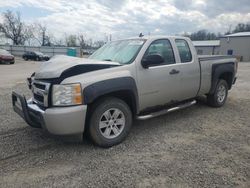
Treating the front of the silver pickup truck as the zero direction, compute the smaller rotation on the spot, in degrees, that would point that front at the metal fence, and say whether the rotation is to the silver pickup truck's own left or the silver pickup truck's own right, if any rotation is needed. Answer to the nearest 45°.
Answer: approximately 135° to the silver pickup truck's own right

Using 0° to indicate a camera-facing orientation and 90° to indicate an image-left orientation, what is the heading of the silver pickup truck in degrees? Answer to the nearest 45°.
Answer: approximately 45°
